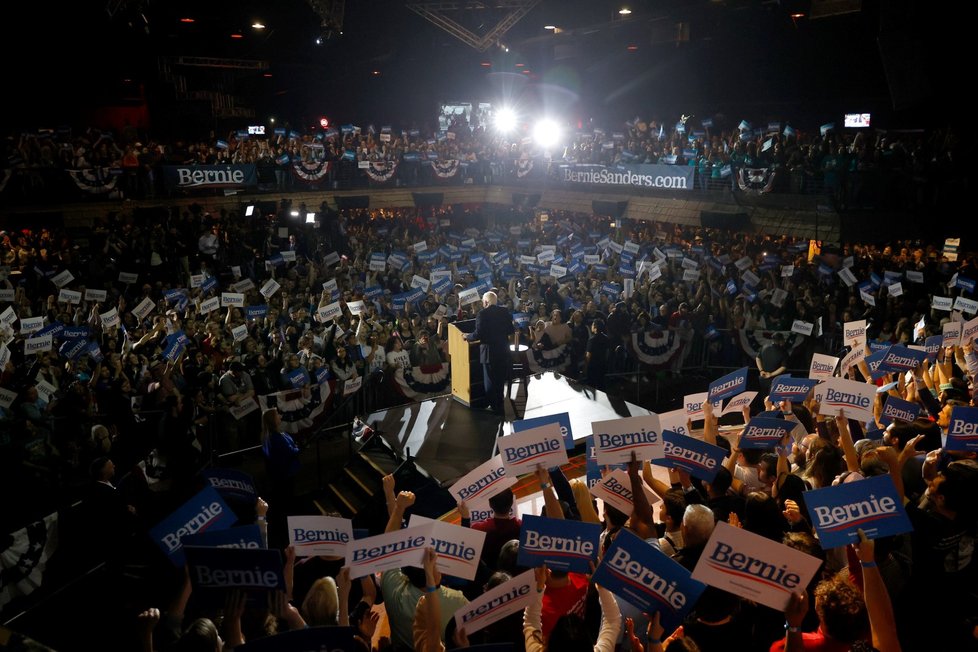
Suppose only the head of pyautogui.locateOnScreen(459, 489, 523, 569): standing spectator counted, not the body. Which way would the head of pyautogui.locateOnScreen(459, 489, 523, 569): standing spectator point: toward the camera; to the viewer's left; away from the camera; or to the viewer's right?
away from the camera

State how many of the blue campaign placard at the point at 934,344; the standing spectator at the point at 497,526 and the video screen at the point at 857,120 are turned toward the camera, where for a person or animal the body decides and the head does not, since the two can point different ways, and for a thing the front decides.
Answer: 2

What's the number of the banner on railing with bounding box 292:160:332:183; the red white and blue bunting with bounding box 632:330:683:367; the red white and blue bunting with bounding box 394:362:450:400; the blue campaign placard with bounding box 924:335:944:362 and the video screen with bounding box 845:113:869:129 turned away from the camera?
0

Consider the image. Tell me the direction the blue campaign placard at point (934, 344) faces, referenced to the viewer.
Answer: facing the viewer

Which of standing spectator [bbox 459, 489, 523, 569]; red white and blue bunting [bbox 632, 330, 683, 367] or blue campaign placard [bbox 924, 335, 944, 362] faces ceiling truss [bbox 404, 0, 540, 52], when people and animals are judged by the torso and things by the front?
the standing spectator

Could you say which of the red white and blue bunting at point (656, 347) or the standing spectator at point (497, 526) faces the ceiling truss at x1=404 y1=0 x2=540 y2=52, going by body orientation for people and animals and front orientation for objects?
the standing spectator

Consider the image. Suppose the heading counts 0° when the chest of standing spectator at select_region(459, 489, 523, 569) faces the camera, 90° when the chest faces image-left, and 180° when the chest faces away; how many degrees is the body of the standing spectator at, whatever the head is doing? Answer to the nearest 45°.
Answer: approximately 180°

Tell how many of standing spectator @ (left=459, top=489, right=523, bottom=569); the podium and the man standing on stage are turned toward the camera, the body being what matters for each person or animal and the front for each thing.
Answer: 0

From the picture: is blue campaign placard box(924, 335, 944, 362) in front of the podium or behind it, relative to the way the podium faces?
behind

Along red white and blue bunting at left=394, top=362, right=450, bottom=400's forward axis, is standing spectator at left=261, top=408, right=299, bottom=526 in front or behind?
in front

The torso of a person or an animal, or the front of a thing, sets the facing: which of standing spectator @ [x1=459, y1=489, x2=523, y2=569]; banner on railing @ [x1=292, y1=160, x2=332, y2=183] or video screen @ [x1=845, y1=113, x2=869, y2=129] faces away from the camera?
the standing spectator

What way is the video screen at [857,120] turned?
toward the camera

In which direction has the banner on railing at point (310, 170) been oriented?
toward the camera

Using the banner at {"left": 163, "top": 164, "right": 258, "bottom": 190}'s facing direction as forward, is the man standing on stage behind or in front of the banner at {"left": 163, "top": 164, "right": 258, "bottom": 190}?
in front

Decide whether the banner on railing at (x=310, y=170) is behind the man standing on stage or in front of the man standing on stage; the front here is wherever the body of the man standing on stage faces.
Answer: in front

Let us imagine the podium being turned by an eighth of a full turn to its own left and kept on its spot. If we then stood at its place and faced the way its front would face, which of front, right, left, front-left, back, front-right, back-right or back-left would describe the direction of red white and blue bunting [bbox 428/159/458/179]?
right

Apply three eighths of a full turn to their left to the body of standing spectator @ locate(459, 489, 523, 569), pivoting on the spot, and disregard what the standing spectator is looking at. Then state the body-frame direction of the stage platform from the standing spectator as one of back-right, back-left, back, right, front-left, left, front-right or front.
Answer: back-right

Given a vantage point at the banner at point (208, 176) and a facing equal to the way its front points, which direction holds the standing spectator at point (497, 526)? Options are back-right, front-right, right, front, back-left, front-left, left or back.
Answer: front

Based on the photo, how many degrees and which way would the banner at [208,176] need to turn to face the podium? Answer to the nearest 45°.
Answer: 0° — it already faces it
